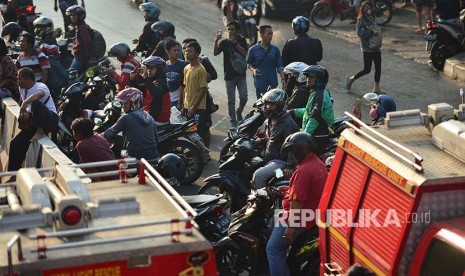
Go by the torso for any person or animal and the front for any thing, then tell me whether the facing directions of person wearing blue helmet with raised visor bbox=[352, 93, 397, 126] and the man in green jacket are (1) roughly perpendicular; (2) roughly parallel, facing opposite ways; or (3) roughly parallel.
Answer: roughly parallel

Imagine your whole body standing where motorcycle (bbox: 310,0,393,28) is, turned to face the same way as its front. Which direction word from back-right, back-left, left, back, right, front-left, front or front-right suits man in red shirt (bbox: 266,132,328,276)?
left

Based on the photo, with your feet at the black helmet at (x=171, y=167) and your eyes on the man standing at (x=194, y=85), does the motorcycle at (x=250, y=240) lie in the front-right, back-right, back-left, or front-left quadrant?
back-right

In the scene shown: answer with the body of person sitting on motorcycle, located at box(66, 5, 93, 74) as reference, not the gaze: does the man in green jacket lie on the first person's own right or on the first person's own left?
on the first person's own left

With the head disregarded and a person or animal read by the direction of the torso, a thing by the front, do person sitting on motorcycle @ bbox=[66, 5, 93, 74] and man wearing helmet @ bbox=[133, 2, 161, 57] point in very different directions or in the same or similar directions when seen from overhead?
same or similar directions

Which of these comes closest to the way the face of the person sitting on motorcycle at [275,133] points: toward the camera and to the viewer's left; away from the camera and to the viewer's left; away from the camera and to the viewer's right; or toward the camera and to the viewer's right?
toward the camera and to the viewer's left

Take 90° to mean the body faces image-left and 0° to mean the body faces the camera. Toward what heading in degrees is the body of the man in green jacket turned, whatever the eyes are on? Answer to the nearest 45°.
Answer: approximately 90°

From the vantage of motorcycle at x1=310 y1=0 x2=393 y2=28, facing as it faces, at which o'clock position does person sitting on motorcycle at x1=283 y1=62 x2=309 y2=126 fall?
The person sitting on motorcycle is roughly at 9 o'clock from the motorcycle.

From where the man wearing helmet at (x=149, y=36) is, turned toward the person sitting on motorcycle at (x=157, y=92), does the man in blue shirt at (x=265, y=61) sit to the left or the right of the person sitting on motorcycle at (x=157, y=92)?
left

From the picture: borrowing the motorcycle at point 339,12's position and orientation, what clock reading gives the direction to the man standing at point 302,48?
The man standing is roughly at 9 o'clock from the motorcycle.

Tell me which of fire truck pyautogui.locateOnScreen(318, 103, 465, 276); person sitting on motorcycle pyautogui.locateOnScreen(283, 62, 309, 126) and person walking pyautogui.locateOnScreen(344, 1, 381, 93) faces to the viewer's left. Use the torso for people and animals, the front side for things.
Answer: the person sitting on motorcycle

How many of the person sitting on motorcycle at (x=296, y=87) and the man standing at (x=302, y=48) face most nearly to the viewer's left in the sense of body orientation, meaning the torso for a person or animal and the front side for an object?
1

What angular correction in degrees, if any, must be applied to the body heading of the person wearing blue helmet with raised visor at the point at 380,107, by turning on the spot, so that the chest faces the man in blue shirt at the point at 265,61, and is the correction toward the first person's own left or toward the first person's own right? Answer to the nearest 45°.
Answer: approximately 45° to the first person's own right
